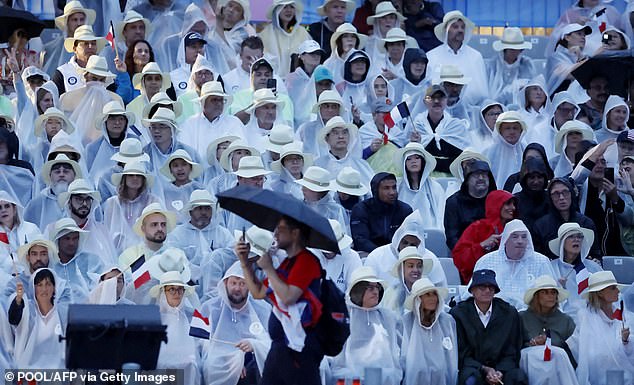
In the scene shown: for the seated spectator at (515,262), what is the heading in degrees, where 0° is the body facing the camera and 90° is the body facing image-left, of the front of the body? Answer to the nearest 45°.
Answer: approximately 0°

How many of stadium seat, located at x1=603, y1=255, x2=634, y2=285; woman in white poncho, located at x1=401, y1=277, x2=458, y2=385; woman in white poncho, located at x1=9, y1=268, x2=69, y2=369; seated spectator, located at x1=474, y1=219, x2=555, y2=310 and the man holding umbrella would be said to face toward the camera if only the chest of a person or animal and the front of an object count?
4

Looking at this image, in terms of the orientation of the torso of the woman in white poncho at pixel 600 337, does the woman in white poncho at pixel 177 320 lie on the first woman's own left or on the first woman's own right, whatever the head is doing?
on the first woman's own right

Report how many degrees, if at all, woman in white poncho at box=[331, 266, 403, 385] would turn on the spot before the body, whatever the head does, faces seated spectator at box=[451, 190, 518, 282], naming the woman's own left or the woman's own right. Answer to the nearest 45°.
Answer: approximately 135° to the woman's own left

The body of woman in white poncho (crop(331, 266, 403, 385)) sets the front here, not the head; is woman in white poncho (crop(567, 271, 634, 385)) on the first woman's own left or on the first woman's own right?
on the first woman's own left

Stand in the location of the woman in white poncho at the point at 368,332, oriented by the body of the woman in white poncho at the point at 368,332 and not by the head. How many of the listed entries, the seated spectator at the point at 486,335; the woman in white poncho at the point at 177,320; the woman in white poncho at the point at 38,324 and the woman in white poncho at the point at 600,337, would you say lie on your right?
2

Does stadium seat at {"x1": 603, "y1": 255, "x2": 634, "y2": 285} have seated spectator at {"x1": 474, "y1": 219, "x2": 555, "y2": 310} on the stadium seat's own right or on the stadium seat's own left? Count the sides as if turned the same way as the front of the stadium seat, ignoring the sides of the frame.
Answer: on the stadium seat's own right
